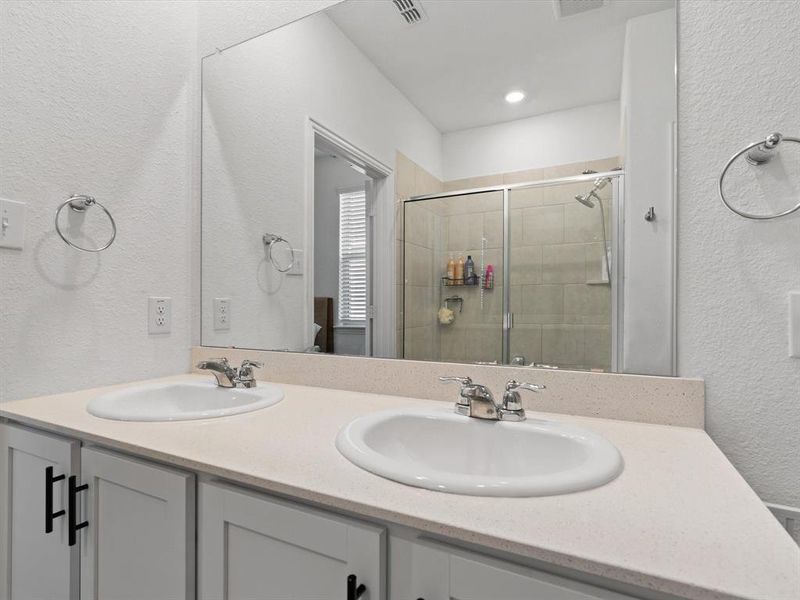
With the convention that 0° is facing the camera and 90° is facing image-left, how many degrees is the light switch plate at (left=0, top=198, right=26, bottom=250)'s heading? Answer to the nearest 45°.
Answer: approximately 315°

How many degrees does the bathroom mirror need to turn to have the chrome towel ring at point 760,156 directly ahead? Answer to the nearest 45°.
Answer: approximately 90° to its left

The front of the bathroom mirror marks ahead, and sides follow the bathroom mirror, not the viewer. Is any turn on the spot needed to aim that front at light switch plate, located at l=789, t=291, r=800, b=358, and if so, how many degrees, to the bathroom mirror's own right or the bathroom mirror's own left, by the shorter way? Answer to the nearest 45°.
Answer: approximately 90° to the bathroom mirror's own left

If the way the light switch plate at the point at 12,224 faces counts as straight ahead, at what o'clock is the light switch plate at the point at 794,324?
the light switch plate at the point at 794,324 is roughly at 12 o'clock from the light switch plate at the point at 12,224.

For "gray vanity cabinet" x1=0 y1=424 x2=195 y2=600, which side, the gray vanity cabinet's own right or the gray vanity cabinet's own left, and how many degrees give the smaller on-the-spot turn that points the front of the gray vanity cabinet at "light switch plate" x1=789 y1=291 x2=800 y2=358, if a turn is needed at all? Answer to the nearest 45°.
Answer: approximately 90° to the gray vanity cabinet's own left

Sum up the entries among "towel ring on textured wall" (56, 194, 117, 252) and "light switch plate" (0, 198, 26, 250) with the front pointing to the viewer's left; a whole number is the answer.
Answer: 0

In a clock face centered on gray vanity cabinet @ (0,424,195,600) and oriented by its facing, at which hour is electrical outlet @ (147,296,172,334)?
The electrical outlet is roughly at 5 o'clock from the gray vanity cabinet.

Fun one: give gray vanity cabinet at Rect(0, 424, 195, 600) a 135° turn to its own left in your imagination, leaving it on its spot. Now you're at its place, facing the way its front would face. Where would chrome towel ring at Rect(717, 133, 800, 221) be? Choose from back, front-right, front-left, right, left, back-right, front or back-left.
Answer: front-right

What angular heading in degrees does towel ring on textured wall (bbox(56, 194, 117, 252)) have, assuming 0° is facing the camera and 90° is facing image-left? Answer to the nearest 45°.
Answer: approximately 315°

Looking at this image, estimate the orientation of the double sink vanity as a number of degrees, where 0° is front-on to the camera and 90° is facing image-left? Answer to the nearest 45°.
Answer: approximately 45°
